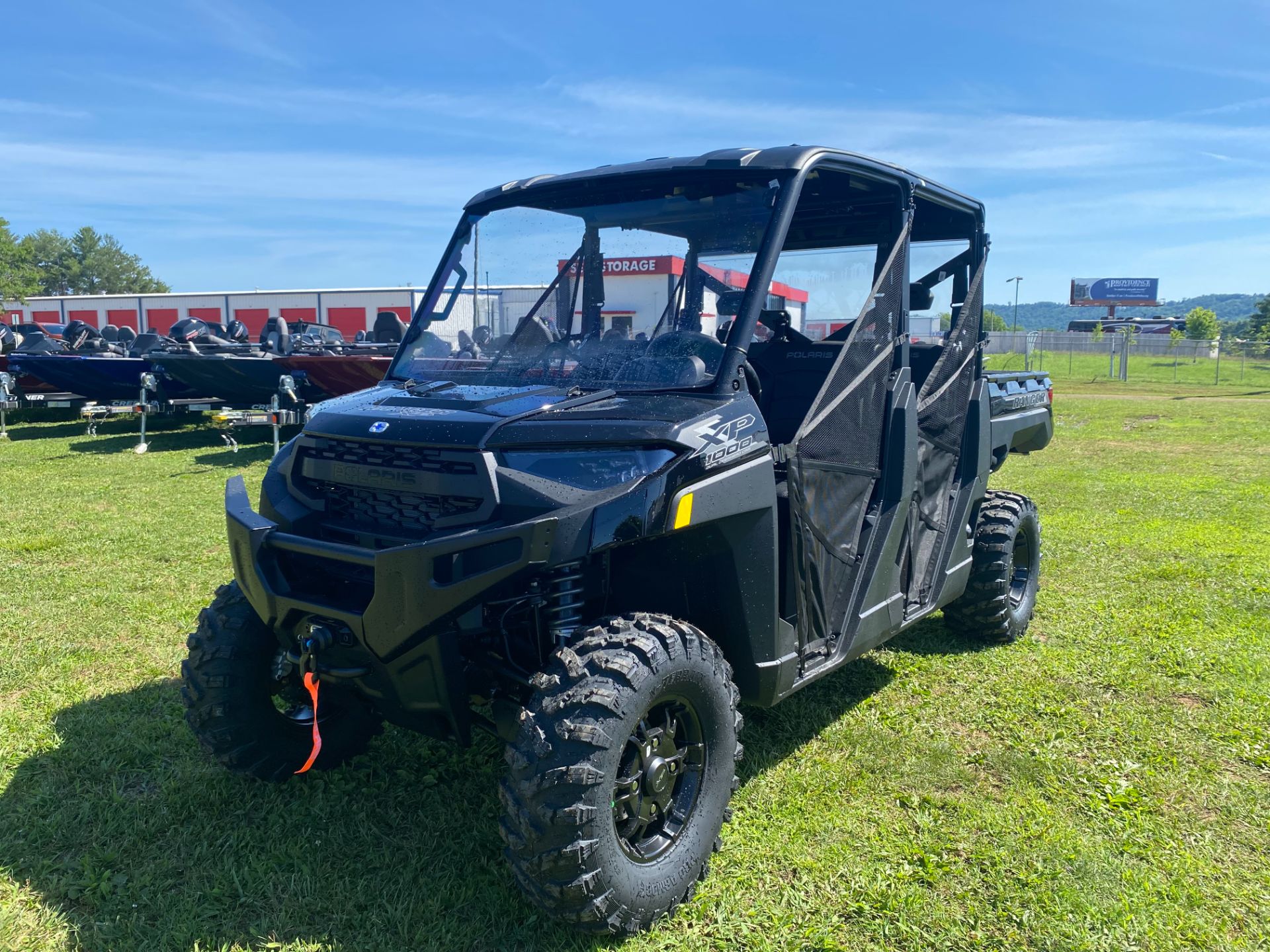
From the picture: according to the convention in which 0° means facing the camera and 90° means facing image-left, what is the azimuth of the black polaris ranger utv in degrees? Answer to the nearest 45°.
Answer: approximately 45°

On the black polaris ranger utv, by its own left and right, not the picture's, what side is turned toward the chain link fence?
back
